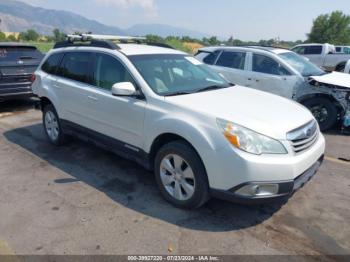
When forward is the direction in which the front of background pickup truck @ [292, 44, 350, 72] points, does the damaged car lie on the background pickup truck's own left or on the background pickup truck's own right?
on the background pickup truck's own left

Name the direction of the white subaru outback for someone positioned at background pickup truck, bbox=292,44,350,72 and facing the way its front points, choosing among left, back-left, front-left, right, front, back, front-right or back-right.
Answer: left

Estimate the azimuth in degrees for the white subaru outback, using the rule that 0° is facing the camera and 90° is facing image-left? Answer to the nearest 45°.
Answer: approximately 315°

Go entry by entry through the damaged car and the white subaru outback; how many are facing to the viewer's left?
0

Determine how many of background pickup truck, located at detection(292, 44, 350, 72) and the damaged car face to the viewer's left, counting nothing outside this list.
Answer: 1

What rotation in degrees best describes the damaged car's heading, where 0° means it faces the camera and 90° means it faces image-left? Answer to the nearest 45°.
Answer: approximately 315°

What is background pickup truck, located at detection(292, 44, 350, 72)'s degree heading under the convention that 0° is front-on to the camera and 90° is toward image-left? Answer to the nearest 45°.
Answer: approximately 90°

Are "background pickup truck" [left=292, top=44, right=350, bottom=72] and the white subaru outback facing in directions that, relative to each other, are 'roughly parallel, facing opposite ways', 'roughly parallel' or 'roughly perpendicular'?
roughly parallel, facing opposite ways

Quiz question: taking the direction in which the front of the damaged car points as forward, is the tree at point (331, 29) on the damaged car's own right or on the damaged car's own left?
on the damaged car's own left

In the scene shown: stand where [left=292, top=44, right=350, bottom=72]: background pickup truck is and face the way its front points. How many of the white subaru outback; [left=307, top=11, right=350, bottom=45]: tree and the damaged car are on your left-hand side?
2

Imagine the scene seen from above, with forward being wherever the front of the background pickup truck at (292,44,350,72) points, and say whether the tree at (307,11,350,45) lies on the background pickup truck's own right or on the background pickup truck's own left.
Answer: on the background pickup truck's own right

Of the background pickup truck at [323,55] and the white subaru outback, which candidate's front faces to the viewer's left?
the background pickup truck

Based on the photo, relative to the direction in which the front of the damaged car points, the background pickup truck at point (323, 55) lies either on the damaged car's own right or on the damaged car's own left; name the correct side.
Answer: on the damaged car's own left

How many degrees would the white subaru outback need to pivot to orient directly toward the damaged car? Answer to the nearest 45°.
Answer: approximately 90° to its left
